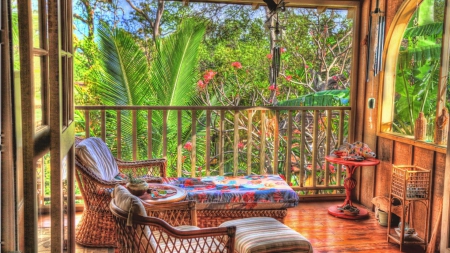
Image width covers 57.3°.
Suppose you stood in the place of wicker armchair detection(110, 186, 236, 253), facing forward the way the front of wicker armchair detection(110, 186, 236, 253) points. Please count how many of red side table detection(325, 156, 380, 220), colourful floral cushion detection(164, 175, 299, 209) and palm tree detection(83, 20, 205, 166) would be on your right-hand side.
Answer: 0

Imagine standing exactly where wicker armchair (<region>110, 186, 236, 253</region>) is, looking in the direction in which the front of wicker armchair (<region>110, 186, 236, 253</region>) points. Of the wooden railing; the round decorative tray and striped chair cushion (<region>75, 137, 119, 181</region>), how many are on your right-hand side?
0

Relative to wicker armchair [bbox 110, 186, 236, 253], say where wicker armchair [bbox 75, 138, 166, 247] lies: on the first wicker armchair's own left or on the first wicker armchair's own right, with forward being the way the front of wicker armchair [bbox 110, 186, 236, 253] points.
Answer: on the first wicker armchair's own left

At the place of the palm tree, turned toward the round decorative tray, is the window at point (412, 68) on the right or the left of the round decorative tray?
left

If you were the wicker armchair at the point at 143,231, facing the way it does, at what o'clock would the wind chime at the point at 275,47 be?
The wind chime is roughly at 10 o'clock from the wicker armchair.

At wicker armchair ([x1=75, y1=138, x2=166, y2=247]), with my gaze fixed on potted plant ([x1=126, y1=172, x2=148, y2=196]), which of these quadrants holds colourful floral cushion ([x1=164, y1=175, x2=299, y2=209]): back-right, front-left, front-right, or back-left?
front-left

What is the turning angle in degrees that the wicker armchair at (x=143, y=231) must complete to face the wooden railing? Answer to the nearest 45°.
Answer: approximately 90° to its left

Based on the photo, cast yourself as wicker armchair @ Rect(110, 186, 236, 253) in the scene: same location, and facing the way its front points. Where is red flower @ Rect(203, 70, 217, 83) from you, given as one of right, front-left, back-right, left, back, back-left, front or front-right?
left

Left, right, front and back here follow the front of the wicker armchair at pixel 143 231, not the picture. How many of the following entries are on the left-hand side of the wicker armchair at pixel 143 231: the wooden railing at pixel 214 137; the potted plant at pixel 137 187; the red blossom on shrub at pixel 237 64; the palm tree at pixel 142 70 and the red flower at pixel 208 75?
5

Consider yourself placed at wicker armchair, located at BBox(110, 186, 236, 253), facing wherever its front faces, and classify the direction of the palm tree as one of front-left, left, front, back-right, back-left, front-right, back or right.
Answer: left

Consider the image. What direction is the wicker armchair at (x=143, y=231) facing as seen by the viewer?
to the viewer's right

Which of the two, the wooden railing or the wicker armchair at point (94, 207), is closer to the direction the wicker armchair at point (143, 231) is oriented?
the wooden railing

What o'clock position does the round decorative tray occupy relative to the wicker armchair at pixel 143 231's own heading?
The round decorative tray is roughly at 9 o'clock from the wicker armchair.

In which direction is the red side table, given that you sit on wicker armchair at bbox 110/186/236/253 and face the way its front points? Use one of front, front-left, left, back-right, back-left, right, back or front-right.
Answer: front-left

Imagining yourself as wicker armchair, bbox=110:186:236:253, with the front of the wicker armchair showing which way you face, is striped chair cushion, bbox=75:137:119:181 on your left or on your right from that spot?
on your left
